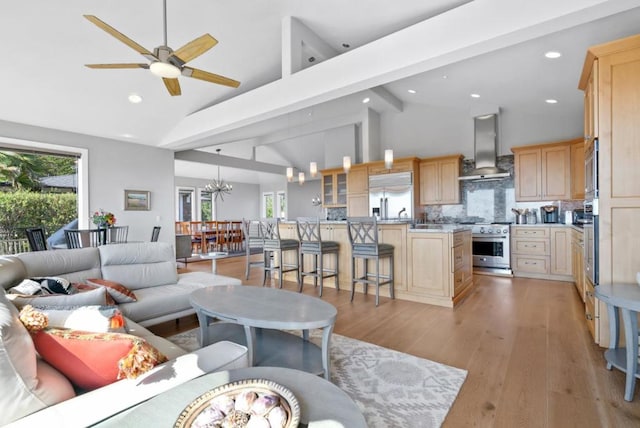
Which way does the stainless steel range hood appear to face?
toward the camera

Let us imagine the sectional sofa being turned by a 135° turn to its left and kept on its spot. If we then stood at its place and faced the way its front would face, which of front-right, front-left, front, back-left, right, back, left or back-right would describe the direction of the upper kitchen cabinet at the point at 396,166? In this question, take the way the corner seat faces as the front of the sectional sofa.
front-right

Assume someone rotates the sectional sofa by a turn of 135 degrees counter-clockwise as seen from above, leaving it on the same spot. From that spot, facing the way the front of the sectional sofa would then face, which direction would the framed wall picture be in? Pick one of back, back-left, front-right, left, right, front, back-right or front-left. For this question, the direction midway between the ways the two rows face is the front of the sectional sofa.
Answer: front

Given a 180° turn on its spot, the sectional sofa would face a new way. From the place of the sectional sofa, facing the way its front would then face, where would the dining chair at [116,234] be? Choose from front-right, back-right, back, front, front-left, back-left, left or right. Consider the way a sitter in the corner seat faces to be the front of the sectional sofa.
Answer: front-right

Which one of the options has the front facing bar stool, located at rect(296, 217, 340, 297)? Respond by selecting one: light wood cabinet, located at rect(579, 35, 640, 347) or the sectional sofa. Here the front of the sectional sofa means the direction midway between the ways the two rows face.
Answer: the light wood cabinet

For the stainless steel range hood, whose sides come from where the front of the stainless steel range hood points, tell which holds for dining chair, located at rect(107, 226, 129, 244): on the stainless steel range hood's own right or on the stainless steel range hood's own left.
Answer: on the stainless steel range hood's own right

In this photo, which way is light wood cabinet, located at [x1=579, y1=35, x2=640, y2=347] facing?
to the viewer's left

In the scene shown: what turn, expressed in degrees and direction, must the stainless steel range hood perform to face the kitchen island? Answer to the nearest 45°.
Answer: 0° — it already faces it

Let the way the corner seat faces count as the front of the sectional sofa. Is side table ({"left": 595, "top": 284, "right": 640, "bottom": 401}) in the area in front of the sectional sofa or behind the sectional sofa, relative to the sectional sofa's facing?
in front

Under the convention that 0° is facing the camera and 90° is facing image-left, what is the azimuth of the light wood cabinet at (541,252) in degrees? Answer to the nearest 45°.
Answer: approximately 0°

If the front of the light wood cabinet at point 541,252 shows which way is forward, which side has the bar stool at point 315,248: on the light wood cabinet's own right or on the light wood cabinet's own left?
on the light wood cabinet's own right
